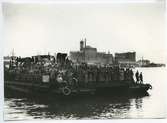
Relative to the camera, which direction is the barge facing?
to the viewer's right
